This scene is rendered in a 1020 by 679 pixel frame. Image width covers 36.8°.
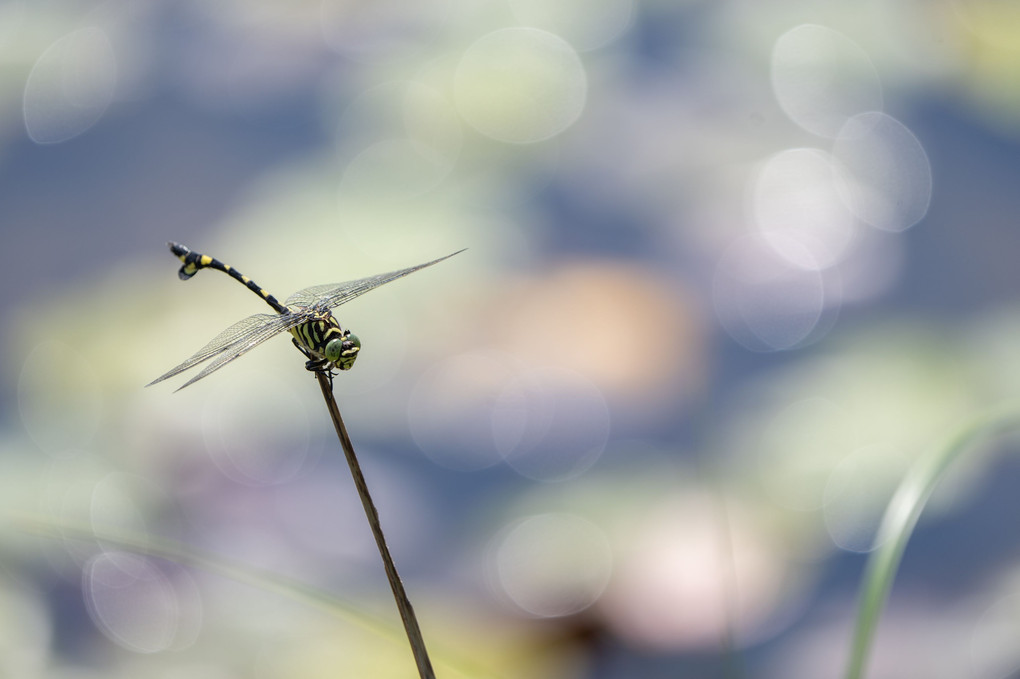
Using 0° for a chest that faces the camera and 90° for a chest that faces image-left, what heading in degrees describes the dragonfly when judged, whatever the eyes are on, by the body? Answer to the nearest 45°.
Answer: approximately 315°
